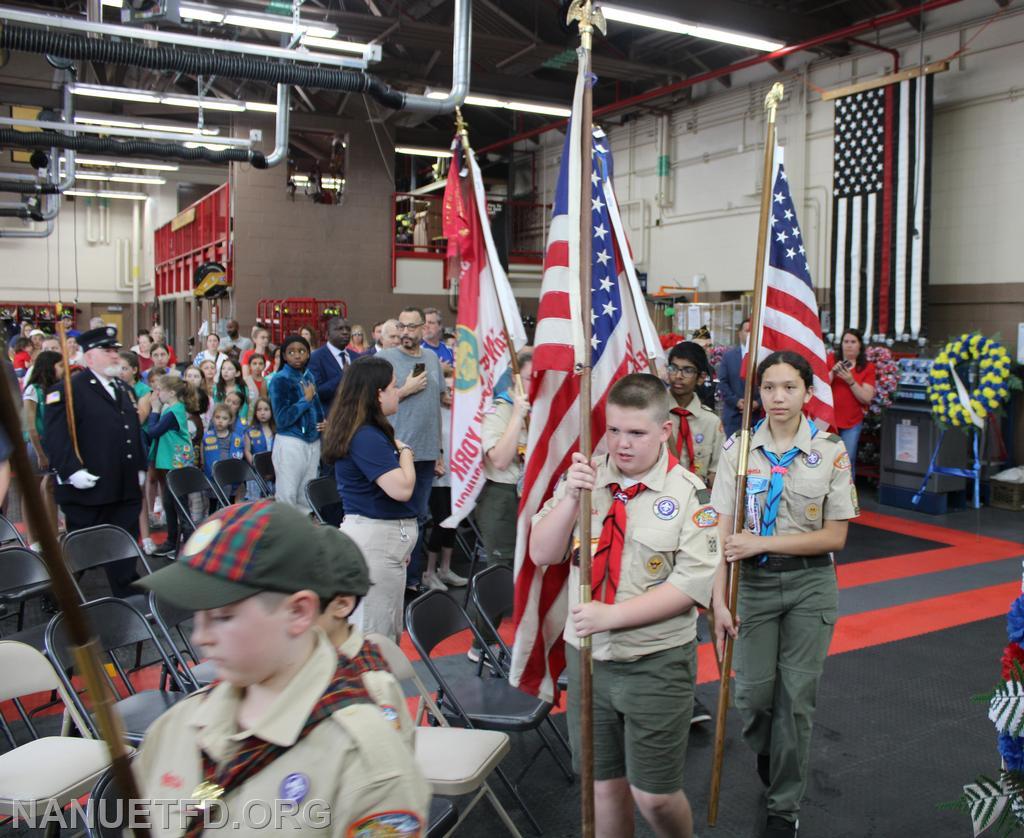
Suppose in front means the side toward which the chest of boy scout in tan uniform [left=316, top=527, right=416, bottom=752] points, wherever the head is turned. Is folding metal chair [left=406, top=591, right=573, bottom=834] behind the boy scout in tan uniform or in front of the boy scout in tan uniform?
behind

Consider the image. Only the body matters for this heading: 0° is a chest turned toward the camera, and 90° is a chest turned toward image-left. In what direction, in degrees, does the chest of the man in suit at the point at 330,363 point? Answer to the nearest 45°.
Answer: approximately 315°

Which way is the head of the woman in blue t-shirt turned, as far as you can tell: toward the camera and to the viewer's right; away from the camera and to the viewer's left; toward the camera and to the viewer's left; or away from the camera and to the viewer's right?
away from the camera and to the viewer's right

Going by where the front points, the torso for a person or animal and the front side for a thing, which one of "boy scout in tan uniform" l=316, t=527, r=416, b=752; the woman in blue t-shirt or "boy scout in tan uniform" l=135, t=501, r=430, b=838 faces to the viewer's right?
the woman in blue t-shirt

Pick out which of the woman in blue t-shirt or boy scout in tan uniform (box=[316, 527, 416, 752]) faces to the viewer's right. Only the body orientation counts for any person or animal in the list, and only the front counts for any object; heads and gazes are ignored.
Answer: the woman in blue t-shirt
